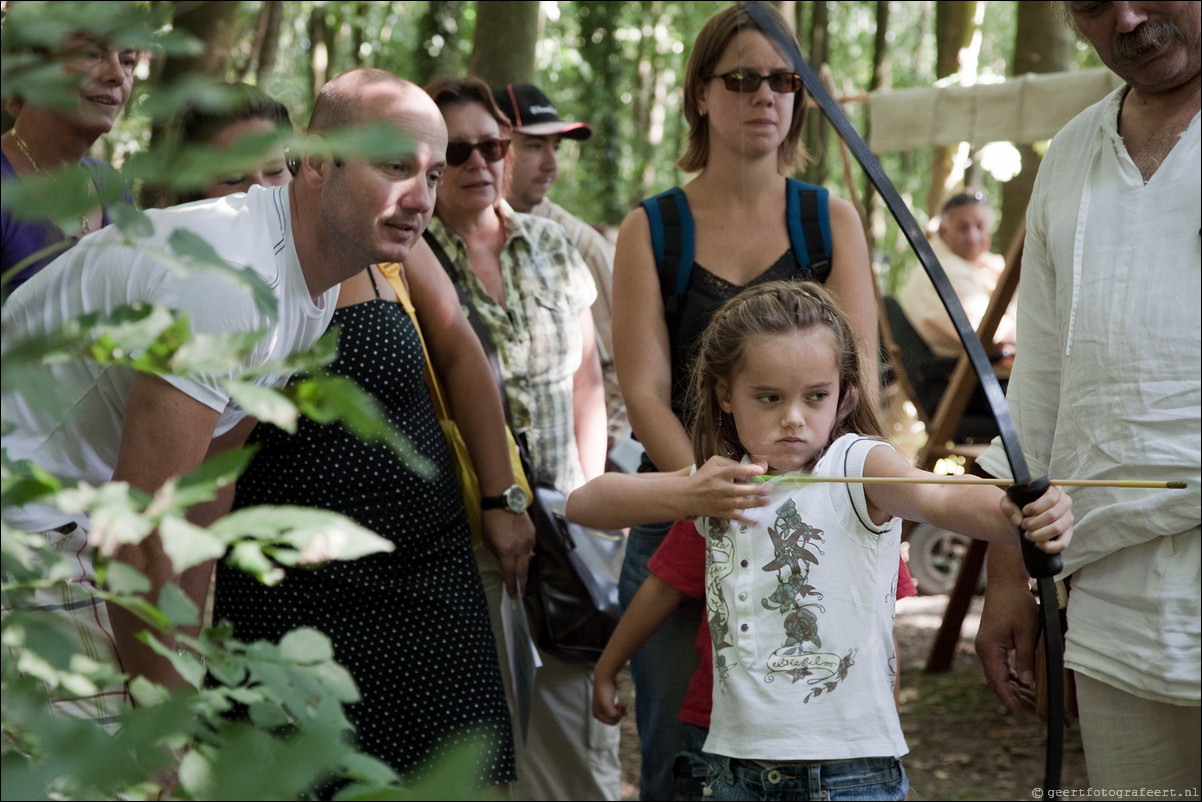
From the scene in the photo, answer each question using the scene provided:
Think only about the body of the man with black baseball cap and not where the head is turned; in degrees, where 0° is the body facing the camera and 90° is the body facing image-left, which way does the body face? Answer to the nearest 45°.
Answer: approximately 315°

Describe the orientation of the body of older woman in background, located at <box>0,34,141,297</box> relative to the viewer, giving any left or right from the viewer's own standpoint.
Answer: facing the viewer and to the right of the viewer

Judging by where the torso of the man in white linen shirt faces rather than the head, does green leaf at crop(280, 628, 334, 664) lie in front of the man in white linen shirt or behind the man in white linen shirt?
in front

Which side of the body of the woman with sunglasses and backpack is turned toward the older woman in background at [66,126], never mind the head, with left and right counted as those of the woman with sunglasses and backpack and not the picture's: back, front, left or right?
right

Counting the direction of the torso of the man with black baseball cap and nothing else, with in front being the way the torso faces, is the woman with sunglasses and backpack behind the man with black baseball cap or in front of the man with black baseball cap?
in front

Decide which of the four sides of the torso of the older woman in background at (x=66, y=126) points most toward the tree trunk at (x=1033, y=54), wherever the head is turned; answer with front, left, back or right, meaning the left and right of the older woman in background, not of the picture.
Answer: left
